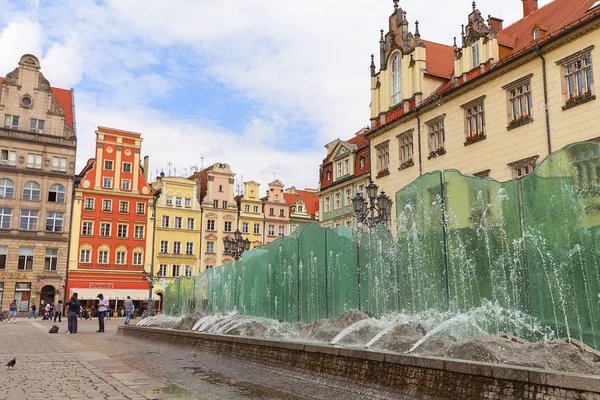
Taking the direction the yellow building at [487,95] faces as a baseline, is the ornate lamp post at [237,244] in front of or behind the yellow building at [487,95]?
in front

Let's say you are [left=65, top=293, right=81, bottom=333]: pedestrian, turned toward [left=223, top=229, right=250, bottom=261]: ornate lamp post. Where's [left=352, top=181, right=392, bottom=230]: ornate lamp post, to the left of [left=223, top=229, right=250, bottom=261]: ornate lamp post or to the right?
right

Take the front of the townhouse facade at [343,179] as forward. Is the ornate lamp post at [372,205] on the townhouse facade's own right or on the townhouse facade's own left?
on the townhouse facade's own left

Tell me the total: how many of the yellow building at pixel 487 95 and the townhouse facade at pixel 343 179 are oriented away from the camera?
0

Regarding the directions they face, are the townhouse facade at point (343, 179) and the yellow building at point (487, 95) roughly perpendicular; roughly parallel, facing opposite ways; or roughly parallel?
roughly parallel

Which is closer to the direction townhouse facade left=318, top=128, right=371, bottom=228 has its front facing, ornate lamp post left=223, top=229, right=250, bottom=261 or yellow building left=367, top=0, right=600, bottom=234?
the ornate lamp post

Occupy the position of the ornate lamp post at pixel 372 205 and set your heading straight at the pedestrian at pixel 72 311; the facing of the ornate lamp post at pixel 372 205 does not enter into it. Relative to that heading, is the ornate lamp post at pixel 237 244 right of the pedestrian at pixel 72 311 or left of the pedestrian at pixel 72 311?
right

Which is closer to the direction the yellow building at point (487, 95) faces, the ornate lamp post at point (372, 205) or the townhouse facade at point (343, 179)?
the ornate lamp post

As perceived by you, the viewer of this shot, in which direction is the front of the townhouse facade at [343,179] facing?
facing the viewer and to the left of the viewer

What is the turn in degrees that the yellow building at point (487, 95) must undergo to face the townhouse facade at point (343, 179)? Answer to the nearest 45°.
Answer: approximately 90° to its right

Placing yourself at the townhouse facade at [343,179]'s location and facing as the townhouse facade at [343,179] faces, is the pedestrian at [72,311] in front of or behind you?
in front

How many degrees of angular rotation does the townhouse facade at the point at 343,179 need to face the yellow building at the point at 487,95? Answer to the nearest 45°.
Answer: approximately 45° to its left
